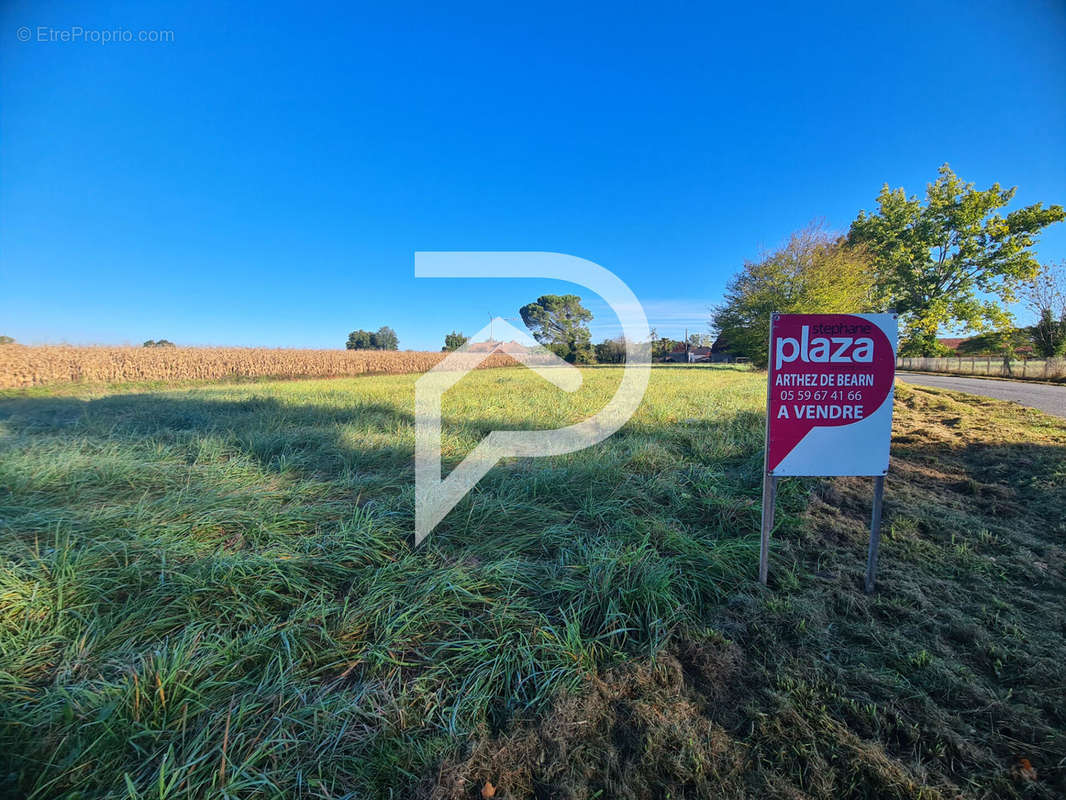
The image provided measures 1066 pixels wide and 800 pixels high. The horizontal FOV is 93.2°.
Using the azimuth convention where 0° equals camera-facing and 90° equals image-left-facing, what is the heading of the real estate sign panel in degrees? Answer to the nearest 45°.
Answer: approximately 0°

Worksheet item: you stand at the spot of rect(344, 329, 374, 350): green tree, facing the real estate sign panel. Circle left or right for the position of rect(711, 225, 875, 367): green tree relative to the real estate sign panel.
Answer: left

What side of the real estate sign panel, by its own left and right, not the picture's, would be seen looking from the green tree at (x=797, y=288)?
back

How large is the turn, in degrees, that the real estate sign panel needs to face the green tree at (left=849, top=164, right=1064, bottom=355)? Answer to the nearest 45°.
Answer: approximately 180°

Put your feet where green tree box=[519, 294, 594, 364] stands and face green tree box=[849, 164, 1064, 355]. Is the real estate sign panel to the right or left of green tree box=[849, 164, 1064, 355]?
right

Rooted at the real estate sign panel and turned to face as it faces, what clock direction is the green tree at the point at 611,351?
The green tree is roughly at 5 o'clock from the real estate sign panel.

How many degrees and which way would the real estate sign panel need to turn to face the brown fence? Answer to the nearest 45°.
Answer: approximately 180°

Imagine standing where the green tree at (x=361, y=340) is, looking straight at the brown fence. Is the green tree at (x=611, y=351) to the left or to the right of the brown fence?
left

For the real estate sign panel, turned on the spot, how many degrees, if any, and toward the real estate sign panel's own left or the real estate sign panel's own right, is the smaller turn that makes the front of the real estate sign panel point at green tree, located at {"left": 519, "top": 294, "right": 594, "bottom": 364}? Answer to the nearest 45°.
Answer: approximately 135° to the real estate sign panel's own right
